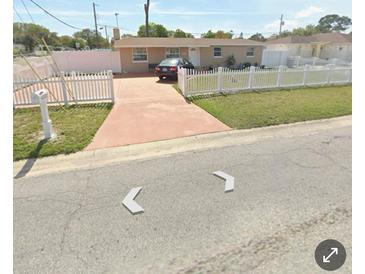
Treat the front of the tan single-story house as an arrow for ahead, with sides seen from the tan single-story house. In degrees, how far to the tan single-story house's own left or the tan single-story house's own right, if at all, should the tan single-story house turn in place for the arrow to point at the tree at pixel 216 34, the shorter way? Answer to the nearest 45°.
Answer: approximately 180°

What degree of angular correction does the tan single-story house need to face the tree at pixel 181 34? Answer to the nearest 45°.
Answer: approximately 180°

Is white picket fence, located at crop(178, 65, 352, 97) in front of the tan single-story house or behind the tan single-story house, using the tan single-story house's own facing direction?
in front

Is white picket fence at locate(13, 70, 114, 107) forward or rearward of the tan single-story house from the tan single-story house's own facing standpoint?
forward

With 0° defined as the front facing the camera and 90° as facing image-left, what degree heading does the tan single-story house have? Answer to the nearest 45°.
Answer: approximately 0°

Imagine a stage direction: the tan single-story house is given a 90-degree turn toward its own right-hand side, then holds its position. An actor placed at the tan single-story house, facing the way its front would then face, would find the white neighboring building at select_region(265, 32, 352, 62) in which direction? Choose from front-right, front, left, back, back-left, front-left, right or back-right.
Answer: back-right

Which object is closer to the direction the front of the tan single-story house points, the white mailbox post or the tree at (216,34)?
the white mailbox post

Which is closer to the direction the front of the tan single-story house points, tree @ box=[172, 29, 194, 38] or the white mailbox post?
the white mailbox post

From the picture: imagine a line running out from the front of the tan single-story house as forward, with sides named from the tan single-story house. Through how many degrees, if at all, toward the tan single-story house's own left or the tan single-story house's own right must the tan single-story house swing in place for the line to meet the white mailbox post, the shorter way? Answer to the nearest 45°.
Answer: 0° — it already faces it
